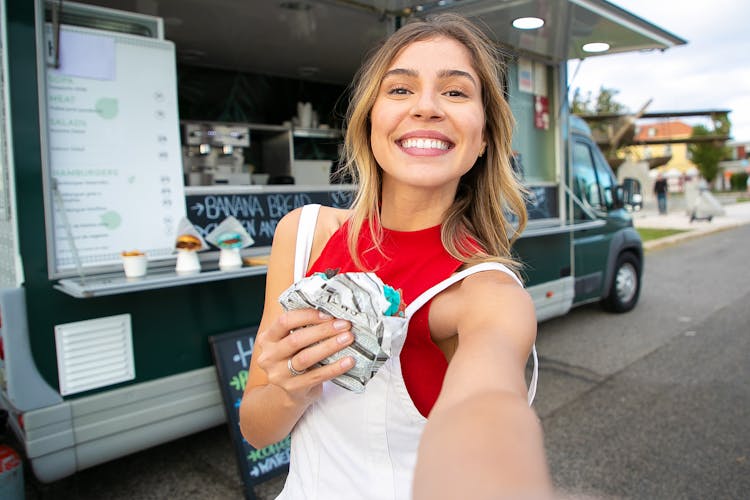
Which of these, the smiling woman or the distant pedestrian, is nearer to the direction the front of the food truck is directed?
the distant pedestrian

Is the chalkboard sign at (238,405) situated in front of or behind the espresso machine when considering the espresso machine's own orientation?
in front

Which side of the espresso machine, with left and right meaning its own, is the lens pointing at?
front

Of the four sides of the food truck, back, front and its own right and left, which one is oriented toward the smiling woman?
right

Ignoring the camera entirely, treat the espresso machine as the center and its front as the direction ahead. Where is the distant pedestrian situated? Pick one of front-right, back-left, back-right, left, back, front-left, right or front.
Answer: back-left

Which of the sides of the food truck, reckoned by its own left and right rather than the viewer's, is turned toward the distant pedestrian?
front

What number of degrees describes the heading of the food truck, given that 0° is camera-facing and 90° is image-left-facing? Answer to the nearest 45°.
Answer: approximately 225°

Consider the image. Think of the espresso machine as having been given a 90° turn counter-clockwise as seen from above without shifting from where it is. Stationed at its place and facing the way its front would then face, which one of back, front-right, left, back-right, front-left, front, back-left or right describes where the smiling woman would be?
right

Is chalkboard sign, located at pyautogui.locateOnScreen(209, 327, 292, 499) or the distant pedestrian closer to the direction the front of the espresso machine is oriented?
the chalkboard sign

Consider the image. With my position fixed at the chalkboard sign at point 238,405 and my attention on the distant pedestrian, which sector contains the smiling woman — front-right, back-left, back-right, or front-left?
back-right

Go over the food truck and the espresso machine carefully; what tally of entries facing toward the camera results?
1
